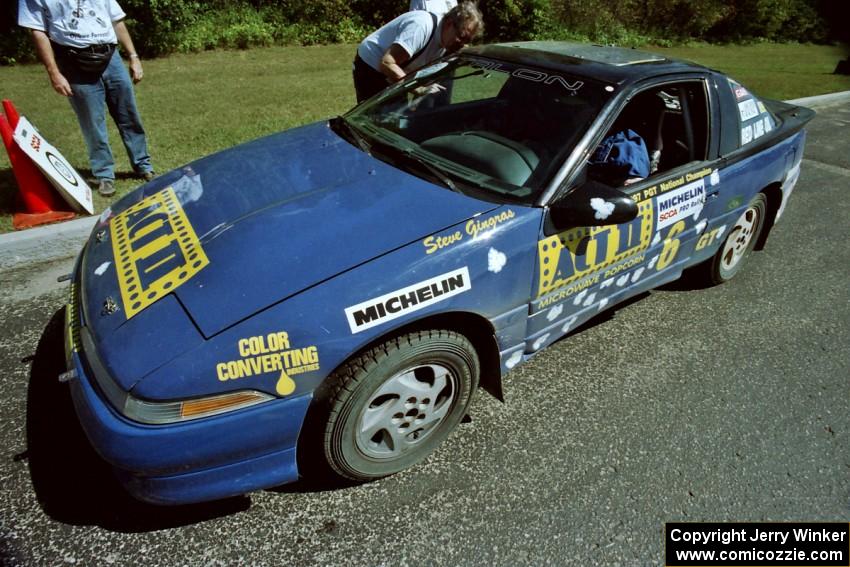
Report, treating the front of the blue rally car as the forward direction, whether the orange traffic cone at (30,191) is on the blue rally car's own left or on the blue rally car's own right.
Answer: on the blue rally car's own right

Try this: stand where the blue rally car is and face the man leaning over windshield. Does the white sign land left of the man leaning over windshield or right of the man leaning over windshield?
left

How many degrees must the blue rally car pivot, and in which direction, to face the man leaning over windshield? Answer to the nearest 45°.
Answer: approximately 135° to its right

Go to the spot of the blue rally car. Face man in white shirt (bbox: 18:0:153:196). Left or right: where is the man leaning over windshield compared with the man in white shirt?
right

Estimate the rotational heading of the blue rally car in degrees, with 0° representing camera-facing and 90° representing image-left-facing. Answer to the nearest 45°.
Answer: approximately 45°

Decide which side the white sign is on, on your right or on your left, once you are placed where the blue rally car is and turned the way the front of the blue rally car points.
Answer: on your right

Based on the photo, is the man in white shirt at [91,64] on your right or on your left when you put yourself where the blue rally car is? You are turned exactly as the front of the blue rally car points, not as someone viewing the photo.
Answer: on your right
